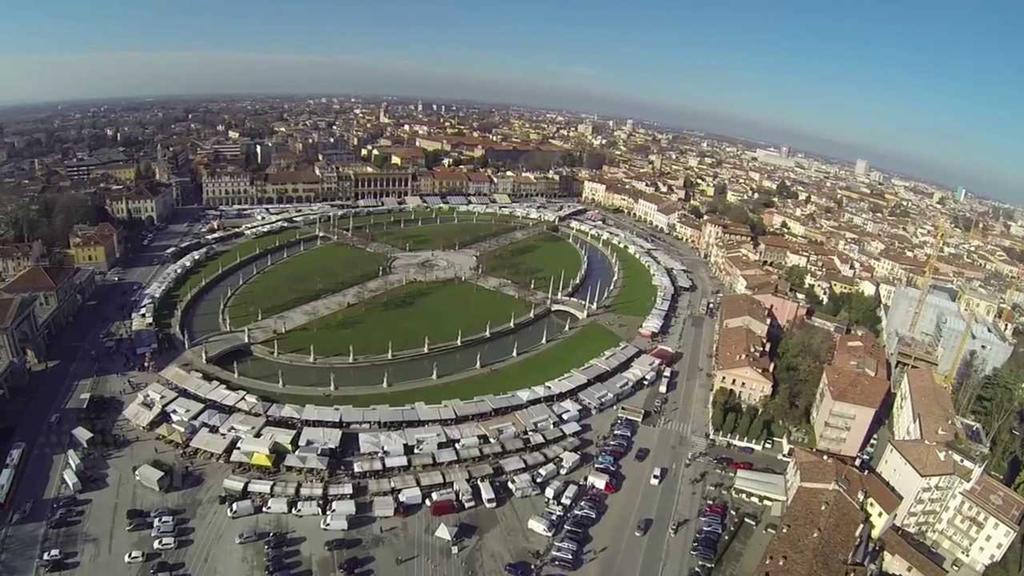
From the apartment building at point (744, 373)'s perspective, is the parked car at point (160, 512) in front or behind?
in front

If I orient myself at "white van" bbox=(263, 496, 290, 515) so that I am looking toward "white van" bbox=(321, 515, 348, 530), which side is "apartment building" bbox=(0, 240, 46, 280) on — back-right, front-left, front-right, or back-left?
back-left

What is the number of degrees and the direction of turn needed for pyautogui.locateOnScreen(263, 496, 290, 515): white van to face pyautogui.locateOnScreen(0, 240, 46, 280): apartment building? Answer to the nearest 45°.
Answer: approximately 45° to its right
